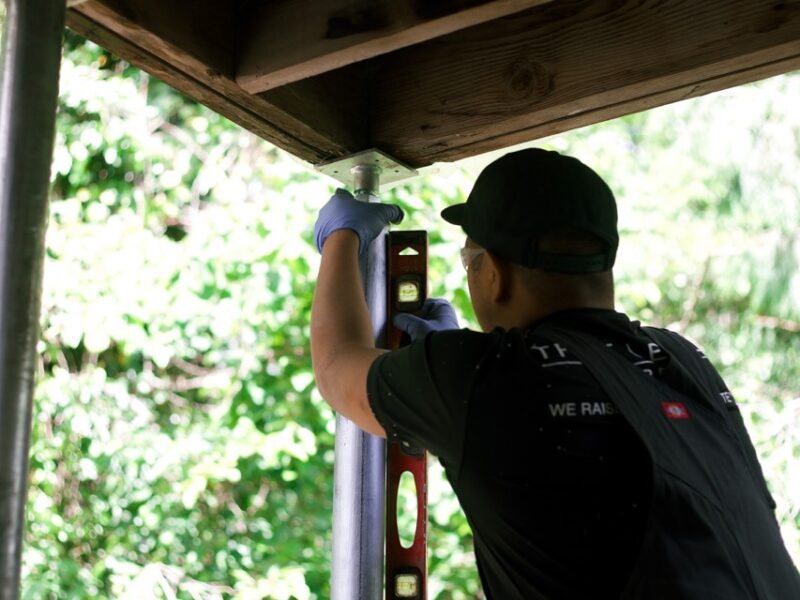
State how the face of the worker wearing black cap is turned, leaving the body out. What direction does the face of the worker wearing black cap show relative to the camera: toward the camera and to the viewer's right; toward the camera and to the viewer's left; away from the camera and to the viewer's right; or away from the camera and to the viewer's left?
away from the camera and to the viewer's left

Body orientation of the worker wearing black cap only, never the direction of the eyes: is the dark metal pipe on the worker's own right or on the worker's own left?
on the worker's own left

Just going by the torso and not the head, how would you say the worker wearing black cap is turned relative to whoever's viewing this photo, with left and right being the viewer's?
facing away from the viewer and to the left of the viewer

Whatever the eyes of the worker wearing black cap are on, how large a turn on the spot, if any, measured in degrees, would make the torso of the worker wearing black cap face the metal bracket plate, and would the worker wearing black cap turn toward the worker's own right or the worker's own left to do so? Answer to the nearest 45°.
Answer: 0° — they already face it
